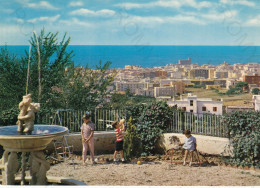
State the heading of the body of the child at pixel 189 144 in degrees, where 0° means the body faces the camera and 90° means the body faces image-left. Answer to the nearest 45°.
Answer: approximately 45°

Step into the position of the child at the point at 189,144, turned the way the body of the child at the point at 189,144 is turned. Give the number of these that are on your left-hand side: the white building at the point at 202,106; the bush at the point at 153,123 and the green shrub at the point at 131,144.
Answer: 0

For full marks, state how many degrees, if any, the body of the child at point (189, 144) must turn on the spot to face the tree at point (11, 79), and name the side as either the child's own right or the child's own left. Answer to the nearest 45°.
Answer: approximately 90° to the child's own right

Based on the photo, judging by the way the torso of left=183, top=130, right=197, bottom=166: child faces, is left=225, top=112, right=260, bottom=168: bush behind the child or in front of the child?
behind

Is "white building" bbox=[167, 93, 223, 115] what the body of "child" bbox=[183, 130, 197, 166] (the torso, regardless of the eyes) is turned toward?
no

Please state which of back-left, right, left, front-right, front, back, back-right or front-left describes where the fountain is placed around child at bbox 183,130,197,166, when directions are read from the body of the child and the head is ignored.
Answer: front

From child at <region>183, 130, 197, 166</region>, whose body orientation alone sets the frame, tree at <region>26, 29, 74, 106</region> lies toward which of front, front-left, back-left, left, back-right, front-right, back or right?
right
